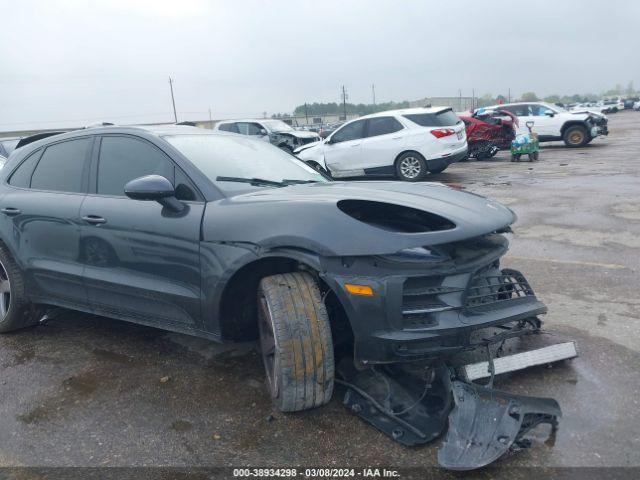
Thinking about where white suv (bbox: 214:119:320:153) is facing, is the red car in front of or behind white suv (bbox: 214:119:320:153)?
in front

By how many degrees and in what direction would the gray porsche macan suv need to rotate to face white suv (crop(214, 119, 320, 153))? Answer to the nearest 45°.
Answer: approximately 135° to its left

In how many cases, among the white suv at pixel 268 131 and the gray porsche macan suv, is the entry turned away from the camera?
0

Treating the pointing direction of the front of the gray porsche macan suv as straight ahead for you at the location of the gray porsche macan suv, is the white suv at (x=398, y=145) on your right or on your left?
on your left

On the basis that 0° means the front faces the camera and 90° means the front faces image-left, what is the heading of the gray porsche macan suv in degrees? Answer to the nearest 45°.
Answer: approximately 315°

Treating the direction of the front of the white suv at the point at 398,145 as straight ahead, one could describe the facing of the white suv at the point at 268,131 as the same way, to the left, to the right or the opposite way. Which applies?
the opposite way

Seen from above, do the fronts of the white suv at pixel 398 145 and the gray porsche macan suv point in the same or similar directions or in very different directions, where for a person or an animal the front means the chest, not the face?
very different directions

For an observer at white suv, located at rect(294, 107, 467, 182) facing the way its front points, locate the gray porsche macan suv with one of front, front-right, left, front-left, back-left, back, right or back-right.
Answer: back-left

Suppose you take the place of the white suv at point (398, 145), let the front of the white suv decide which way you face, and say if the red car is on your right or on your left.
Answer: on your right

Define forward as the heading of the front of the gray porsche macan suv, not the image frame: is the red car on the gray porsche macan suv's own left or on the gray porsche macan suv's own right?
on the gray porsche macan suv's own left

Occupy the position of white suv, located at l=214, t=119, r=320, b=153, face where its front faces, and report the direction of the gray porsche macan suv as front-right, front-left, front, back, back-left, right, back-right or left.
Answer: front-right

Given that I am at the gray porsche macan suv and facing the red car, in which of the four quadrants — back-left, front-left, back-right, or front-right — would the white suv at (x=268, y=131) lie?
front-left

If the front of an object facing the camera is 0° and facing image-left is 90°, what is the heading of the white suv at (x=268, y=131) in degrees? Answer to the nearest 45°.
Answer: approximately 315°

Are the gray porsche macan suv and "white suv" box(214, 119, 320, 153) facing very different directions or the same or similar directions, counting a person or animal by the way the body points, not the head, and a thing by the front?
same or similar directions

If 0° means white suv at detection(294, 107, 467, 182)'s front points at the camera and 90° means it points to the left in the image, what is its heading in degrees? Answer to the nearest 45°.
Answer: approximately 135°

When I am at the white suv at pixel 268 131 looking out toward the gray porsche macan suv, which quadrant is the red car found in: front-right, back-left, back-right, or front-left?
front-left
